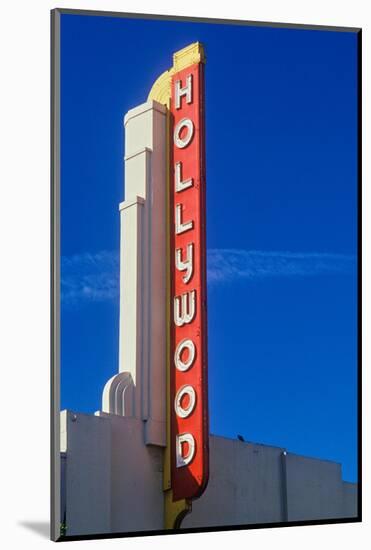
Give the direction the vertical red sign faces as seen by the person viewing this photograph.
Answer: facing the viewer and to the left of the viewer
